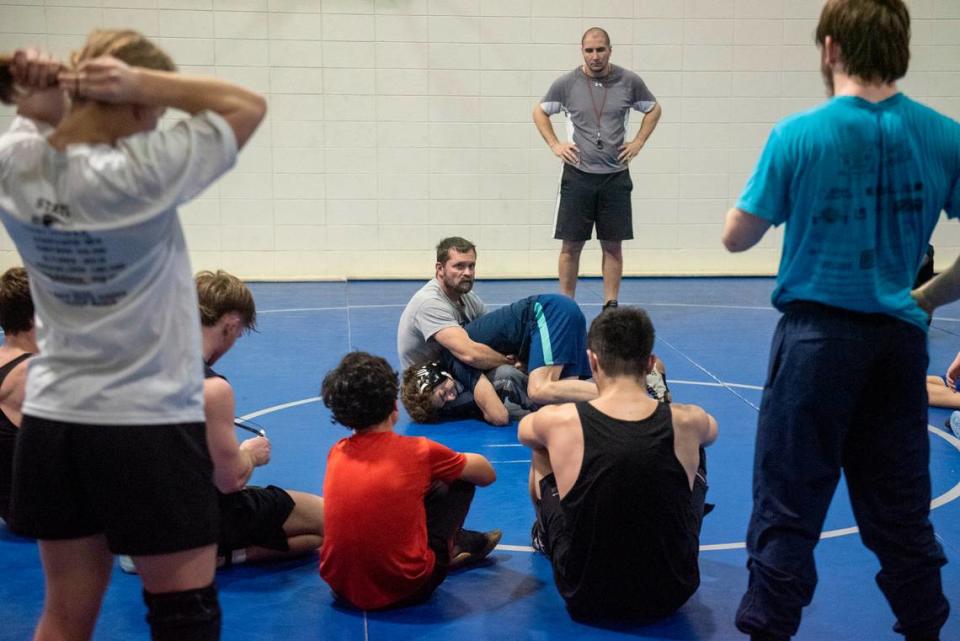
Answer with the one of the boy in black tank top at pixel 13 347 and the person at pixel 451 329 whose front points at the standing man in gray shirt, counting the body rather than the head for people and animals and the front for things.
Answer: the boy in black tank top

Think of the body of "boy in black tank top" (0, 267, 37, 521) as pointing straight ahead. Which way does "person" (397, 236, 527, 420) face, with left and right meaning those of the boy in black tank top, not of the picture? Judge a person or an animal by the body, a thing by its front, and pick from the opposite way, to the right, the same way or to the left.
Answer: to the right

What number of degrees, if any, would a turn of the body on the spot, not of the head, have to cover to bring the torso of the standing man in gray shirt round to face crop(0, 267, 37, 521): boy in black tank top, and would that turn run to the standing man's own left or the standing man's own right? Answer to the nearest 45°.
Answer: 0° — they already face them

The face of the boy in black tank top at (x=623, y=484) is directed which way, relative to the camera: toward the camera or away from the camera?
away from the camera

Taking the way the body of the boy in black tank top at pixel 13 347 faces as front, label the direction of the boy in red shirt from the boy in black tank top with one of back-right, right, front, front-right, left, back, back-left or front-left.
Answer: right

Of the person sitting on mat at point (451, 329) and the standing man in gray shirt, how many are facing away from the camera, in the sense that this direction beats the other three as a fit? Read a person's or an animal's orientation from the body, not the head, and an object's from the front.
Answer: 0

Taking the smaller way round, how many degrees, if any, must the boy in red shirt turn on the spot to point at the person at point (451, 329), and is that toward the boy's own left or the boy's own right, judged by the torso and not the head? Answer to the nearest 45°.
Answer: approximately 45° to the boy's own left

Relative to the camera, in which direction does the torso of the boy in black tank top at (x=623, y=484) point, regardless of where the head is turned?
away from the camera

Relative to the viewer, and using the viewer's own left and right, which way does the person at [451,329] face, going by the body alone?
facing the viewer and to the right of the viewer

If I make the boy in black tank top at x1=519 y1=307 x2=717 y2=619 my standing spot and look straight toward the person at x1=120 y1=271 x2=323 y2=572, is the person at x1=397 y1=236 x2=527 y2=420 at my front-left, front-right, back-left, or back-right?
front-right

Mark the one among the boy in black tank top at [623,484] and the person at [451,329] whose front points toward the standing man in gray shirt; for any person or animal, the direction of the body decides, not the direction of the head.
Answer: the boy in black tank top

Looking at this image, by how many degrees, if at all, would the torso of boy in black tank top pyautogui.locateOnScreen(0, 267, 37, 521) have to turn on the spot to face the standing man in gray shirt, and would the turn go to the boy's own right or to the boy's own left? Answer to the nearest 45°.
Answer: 0° — they already face them

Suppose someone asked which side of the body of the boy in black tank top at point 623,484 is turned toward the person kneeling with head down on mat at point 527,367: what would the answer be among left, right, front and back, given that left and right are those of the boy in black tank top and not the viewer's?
front

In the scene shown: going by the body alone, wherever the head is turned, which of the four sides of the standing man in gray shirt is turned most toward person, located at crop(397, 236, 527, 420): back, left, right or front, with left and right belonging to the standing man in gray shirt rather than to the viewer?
front

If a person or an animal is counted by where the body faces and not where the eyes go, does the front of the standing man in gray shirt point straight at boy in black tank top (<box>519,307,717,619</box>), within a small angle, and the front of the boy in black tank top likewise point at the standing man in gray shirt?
yes

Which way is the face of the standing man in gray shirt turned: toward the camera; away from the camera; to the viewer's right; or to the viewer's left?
toward the camera

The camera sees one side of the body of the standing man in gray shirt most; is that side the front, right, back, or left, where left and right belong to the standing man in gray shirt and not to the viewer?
front

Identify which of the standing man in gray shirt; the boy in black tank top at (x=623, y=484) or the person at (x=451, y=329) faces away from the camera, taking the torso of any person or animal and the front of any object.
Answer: the boy in black tank top
